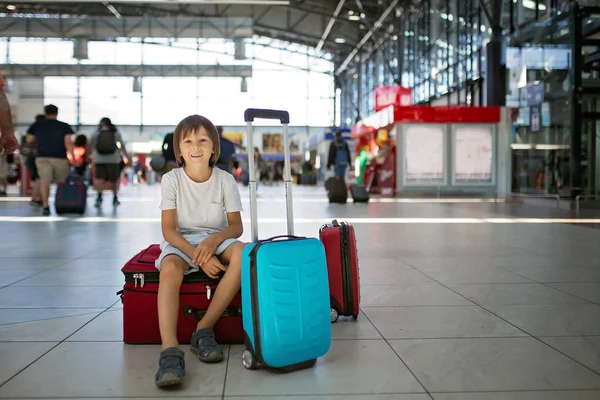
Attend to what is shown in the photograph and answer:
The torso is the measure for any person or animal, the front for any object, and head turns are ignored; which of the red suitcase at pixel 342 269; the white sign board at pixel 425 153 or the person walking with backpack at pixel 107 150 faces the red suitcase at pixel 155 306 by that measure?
the white sign board

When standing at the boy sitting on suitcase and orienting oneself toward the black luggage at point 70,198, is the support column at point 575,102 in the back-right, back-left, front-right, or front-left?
front-right

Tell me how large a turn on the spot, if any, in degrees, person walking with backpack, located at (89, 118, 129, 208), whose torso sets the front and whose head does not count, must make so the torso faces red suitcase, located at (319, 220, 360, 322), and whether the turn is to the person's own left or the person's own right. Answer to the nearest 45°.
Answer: approximately 180°

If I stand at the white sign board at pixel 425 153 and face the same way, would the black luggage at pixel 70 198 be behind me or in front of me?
in front

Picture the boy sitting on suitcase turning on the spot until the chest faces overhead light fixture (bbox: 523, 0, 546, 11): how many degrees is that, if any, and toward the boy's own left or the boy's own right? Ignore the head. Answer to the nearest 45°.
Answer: approximately 135° to the boy's own left

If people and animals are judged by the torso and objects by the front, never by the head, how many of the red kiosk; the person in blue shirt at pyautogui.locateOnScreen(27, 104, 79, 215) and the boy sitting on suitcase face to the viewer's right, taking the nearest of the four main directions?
0

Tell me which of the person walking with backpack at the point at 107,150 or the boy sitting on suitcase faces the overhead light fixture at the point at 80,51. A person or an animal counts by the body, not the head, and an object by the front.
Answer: the person walking with backpack

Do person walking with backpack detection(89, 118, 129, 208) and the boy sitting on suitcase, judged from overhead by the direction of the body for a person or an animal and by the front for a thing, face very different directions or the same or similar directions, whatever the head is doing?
very different directions

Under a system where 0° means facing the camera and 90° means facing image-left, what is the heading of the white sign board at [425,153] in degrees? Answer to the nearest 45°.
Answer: approximately 0°

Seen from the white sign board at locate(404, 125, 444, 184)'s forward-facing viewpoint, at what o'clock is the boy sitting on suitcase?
The boy sitting on suitcase is roughly at 12 o'clock from the white sign board.

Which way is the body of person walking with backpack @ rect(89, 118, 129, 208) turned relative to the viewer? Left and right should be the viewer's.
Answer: facing away from the viewer

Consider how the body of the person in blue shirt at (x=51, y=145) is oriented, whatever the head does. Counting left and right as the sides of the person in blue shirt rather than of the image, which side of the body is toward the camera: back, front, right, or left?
back

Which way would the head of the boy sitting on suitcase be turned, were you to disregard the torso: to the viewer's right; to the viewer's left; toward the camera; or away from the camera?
toward the camera

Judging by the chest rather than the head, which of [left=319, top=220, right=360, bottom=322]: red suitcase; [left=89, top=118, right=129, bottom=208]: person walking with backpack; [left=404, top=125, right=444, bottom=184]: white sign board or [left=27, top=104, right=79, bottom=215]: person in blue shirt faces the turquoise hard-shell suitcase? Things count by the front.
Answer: the white sign board

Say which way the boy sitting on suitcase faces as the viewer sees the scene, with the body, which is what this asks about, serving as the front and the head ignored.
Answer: toward the camera
